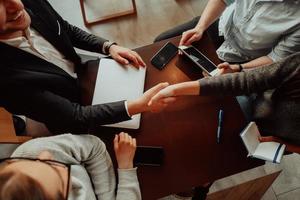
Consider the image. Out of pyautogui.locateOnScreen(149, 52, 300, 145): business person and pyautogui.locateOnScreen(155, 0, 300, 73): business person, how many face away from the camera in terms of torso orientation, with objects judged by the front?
0

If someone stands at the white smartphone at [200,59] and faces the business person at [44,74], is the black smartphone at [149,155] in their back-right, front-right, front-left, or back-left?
front-left

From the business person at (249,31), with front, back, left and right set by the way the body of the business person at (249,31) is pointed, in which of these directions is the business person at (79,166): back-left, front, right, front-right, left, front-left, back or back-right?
front

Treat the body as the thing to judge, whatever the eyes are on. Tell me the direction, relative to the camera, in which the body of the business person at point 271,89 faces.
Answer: to the viewer's left

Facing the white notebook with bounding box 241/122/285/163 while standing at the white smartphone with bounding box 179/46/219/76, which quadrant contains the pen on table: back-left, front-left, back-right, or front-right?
front-right
